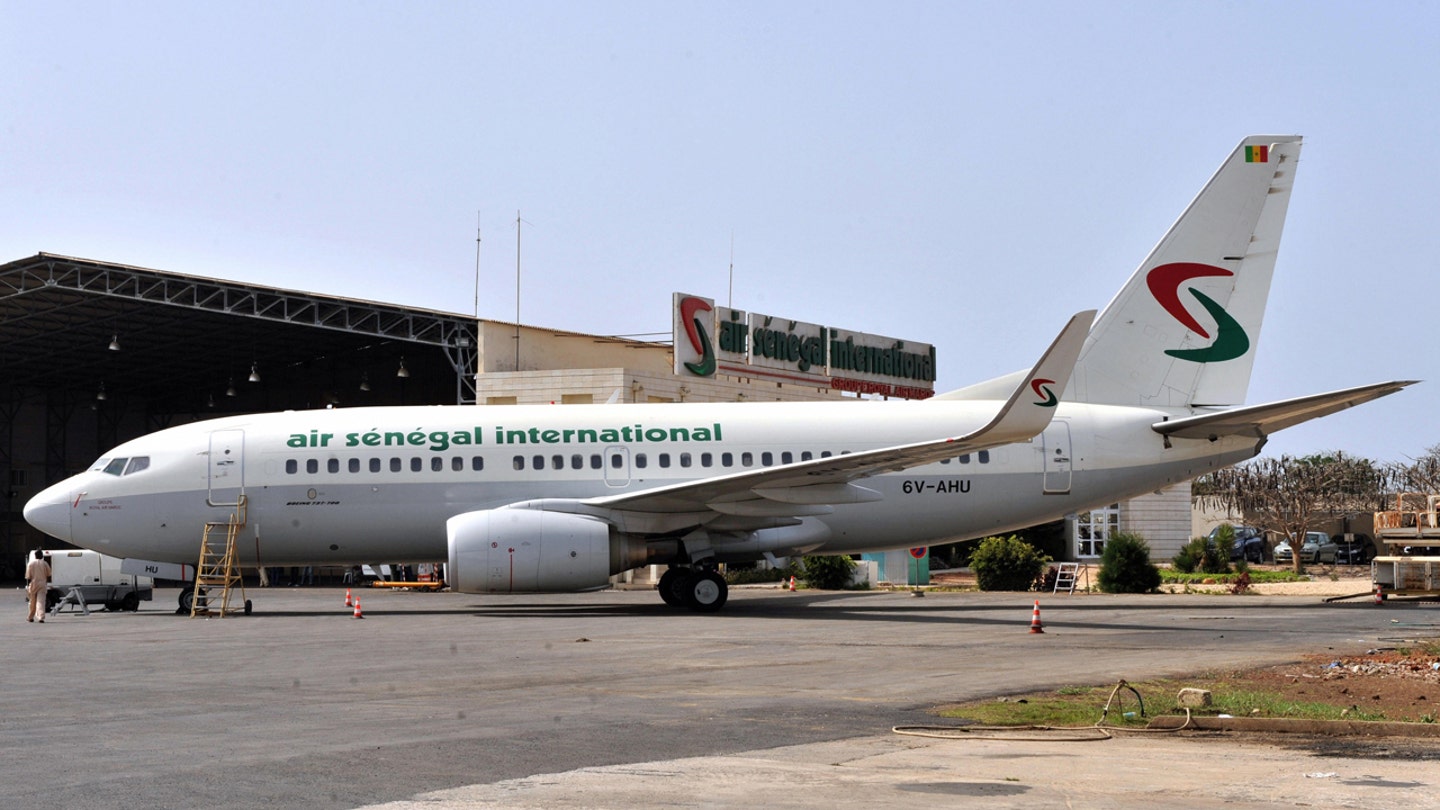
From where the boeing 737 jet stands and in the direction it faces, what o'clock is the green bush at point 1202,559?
The green bush is roughly at 4 o'clock from the boeing 737 jet.

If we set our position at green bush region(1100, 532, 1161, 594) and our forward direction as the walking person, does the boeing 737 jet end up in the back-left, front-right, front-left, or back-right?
front-left

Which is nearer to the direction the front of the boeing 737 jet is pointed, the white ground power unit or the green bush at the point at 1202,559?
the white ground power unit

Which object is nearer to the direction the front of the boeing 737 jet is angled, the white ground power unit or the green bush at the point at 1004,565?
the white ground power unit

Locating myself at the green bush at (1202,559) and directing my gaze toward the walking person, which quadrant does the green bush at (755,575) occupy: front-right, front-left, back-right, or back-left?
front-right

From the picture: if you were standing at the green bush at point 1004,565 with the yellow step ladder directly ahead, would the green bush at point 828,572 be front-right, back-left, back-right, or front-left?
front-right

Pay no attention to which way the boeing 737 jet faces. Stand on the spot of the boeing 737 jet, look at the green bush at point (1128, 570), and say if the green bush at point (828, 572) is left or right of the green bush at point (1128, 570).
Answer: left

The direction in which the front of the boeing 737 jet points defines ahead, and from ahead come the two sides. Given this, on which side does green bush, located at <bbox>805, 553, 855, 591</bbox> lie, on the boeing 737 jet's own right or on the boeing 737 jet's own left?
on the boeing 737 jet's own right

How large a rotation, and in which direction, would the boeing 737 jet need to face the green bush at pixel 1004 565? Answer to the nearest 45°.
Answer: approximately 135° to its right

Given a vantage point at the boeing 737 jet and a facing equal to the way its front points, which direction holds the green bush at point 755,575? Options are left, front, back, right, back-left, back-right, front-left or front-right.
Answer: right

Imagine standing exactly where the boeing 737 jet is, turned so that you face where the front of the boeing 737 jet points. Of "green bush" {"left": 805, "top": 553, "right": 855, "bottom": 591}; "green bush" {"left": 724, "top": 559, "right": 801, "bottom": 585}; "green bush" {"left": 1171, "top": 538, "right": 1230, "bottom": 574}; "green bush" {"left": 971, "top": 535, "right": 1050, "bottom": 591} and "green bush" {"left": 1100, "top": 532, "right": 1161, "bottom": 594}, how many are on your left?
0

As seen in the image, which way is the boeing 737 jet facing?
to the viewer's left

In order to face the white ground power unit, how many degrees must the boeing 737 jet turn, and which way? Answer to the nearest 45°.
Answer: approximately 45° to its right

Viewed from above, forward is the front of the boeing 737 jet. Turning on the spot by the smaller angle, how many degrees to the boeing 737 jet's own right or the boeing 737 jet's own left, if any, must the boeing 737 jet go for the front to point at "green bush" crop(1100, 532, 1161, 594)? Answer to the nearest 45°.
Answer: approximately 135° to the boeing 737 jet's own right

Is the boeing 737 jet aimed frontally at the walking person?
yes

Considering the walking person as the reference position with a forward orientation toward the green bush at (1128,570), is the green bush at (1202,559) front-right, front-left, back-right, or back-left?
front-left

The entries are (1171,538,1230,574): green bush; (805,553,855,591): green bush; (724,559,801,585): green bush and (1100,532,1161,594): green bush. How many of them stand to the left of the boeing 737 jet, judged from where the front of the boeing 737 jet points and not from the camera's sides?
0
